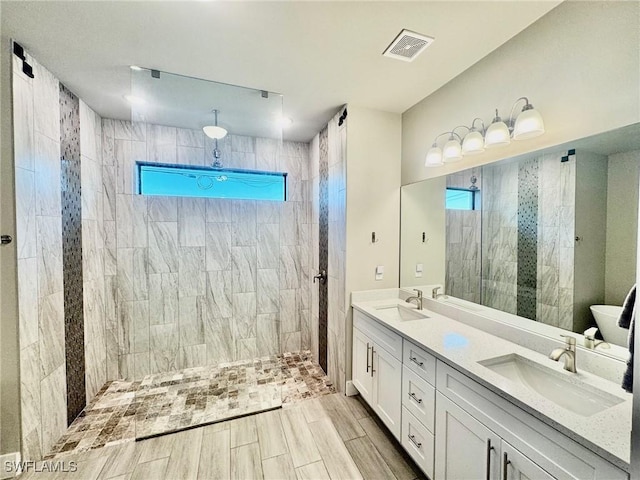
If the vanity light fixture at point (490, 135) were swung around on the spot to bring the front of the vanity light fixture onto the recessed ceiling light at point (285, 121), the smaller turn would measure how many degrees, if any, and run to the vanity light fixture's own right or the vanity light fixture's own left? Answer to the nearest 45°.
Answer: approximately 45° to the vanity light fixture's own right

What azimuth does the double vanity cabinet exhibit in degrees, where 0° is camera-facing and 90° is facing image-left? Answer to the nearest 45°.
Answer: approximately 45°

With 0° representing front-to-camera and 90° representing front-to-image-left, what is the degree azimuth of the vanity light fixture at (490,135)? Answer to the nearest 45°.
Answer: approximately 45°
